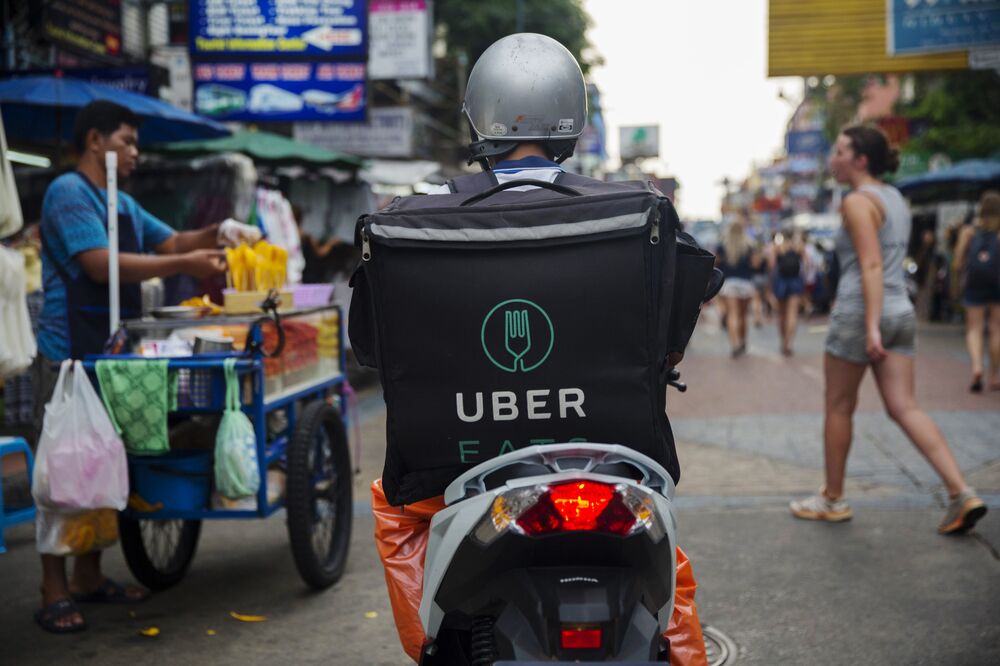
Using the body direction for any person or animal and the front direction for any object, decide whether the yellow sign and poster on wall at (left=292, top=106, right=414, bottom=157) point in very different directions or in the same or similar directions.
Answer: same or similar directions

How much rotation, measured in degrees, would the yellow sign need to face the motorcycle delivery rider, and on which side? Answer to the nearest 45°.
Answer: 0° — it already faces them

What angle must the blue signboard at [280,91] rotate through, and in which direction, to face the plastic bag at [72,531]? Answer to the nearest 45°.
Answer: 0° — it already faces it

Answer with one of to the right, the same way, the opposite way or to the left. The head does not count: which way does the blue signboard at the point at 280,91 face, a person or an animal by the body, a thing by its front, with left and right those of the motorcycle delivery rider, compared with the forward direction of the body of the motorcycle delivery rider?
the opposite way

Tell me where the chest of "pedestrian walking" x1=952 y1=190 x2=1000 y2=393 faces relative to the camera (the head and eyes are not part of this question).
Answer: away from the camera

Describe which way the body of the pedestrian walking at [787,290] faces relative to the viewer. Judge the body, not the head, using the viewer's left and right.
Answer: facing away from the viewer

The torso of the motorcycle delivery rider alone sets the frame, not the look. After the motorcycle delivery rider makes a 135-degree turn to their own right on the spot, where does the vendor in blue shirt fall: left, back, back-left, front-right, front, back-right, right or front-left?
back

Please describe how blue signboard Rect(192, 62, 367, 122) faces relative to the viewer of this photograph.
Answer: facing the viewer

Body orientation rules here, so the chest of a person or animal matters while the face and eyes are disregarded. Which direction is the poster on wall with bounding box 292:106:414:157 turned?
toward the camera

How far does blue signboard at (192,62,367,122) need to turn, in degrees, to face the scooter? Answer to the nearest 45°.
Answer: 0° — it already faces it

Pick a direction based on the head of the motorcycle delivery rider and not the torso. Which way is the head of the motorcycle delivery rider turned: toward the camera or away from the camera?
away from the camera

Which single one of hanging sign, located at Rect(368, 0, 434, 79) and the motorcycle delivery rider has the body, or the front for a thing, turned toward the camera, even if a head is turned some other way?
the hanging sign

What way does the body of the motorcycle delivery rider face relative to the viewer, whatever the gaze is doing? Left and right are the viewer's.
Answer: facing away from the viewer

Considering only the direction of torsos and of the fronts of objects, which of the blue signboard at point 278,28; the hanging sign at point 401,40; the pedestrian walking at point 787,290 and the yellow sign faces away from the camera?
the pedestrian walking

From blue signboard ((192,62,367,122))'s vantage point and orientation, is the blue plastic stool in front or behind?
in front

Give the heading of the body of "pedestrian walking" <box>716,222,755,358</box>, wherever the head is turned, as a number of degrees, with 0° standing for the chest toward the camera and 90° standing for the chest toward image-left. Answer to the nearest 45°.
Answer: approximately 180°

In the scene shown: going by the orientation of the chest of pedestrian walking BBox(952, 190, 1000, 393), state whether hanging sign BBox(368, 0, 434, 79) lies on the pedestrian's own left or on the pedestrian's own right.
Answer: on the pedestrian's own left

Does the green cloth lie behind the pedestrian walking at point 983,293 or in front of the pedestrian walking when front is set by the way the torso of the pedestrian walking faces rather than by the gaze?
behind
